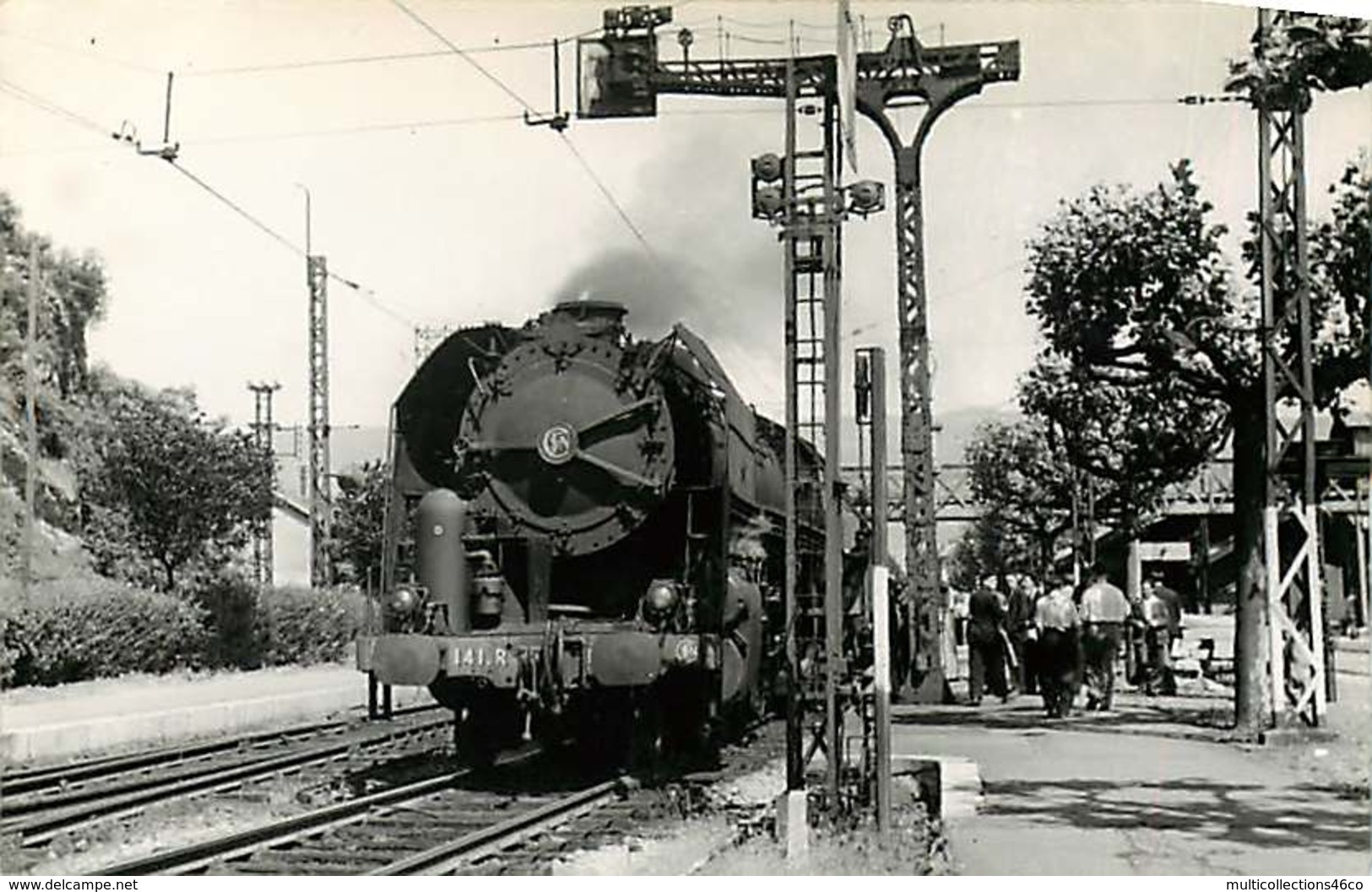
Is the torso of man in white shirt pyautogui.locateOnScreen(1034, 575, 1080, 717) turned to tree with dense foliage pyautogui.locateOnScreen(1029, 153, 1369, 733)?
no

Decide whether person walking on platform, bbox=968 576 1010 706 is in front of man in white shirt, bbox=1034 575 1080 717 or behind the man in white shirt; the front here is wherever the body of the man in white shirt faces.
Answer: in front

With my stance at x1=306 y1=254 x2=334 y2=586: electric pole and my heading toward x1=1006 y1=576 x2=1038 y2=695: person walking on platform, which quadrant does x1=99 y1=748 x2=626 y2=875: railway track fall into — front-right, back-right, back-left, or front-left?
front-right

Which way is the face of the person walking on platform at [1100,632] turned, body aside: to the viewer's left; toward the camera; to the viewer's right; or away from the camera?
away from the camera

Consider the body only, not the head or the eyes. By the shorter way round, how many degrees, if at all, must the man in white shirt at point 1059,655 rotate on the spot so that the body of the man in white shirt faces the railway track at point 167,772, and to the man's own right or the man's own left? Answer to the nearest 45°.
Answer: approximately 135° to the man's own left

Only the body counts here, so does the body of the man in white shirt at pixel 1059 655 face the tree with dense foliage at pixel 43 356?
no

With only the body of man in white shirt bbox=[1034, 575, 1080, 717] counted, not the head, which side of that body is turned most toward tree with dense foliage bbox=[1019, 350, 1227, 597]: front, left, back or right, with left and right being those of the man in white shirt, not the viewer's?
front

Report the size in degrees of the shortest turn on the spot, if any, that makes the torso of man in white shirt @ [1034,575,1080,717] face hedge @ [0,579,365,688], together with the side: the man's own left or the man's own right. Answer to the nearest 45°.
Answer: approximately 90° to the man's own left

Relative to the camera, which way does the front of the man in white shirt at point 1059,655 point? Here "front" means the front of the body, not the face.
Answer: away from the camera
